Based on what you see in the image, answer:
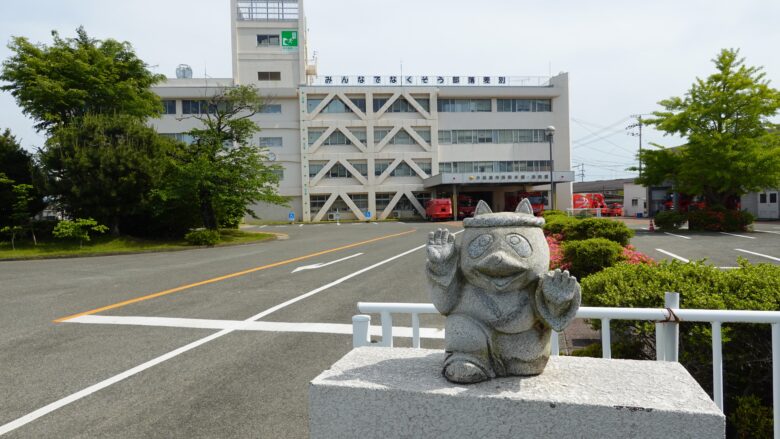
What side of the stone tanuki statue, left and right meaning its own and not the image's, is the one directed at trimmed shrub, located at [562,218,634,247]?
back

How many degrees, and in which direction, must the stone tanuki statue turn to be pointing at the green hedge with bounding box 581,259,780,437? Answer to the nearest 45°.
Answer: approximately 135° to its left

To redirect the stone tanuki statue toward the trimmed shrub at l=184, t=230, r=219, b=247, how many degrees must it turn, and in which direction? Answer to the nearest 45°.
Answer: approximately 135° to its right

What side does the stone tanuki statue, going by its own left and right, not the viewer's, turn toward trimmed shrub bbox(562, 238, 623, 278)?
back

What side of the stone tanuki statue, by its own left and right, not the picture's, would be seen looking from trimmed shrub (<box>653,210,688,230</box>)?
back

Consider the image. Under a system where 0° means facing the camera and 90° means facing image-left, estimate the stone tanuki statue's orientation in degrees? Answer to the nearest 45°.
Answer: approximately 0°

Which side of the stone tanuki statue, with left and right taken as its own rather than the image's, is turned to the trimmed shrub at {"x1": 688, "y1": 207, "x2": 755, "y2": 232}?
back

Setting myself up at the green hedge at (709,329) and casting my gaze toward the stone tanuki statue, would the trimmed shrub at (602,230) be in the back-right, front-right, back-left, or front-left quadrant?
back-right
